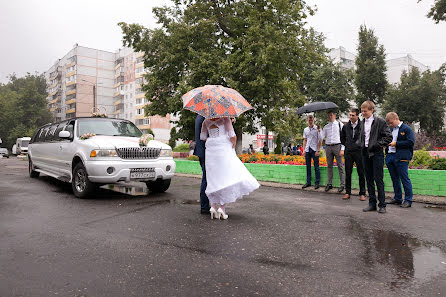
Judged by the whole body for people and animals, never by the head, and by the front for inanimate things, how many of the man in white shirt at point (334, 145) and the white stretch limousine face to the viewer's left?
0

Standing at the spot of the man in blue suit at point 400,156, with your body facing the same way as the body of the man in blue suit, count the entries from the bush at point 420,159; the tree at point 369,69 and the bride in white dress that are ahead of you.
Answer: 1

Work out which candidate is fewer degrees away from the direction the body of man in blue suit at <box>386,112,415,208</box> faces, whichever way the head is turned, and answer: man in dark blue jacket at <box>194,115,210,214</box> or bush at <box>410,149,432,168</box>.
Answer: the man in dark blue jacket

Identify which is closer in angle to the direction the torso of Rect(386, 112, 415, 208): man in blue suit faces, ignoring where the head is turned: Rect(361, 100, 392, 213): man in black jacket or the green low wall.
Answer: the man in black jacket

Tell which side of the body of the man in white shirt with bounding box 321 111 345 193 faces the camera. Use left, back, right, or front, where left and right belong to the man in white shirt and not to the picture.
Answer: front

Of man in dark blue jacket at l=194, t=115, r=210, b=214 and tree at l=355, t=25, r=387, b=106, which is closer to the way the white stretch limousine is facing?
the man in dark blue jacket

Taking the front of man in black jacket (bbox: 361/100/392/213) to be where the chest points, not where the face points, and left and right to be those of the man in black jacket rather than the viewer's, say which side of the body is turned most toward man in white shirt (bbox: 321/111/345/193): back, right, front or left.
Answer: right

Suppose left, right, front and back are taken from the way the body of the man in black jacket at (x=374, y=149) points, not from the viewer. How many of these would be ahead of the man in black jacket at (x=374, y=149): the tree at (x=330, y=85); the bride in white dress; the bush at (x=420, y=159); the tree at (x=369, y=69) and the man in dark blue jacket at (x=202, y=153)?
2

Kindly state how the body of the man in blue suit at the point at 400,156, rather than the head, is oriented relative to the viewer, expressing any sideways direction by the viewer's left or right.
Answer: facing the viewer and to the left of the viewer

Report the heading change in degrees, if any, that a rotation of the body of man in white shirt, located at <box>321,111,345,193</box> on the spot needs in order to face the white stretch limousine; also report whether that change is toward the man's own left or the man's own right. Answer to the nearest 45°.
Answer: approximately 45° to the man's own right

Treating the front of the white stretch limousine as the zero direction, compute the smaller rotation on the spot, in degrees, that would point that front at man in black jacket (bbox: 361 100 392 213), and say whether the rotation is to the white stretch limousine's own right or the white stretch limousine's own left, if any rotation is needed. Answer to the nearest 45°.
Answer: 0° — it already faces them

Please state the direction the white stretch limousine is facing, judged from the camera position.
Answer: facing the viewer and to the right of the viewer

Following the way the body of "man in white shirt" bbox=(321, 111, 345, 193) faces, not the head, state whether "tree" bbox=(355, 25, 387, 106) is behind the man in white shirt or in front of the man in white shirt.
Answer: behind

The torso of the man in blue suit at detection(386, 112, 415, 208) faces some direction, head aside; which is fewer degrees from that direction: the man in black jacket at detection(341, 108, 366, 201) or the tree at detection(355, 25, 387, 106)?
the man in black jacket
